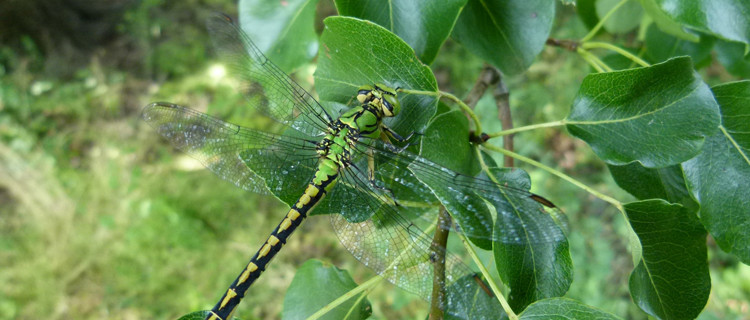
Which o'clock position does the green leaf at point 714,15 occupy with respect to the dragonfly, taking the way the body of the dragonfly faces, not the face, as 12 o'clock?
The green leaf is roughly at 2 o'clock from the dragonfly.

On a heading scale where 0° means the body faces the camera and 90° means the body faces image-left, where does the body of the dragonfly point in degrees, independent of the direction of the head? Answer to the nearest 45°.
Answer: approximately 225°
